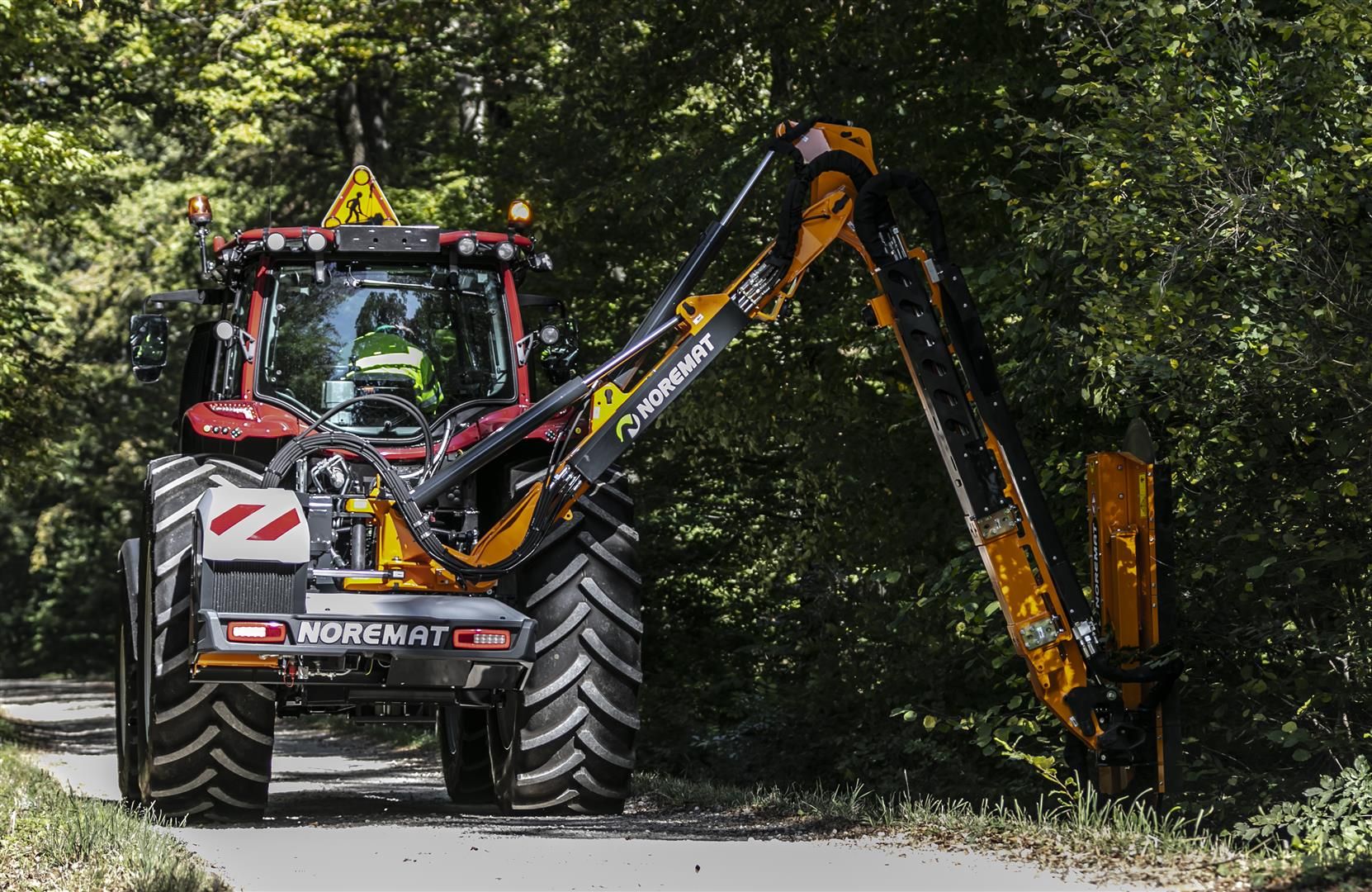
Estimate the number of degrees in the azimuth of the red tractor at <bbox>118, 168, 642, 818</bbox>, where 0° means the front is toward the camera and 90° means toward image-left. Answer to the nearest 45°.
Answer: approximately 180°

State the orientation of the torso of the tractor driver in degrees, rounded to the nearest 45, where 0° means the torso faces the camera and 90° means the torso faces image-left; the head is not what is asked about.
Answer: approximately 180°
